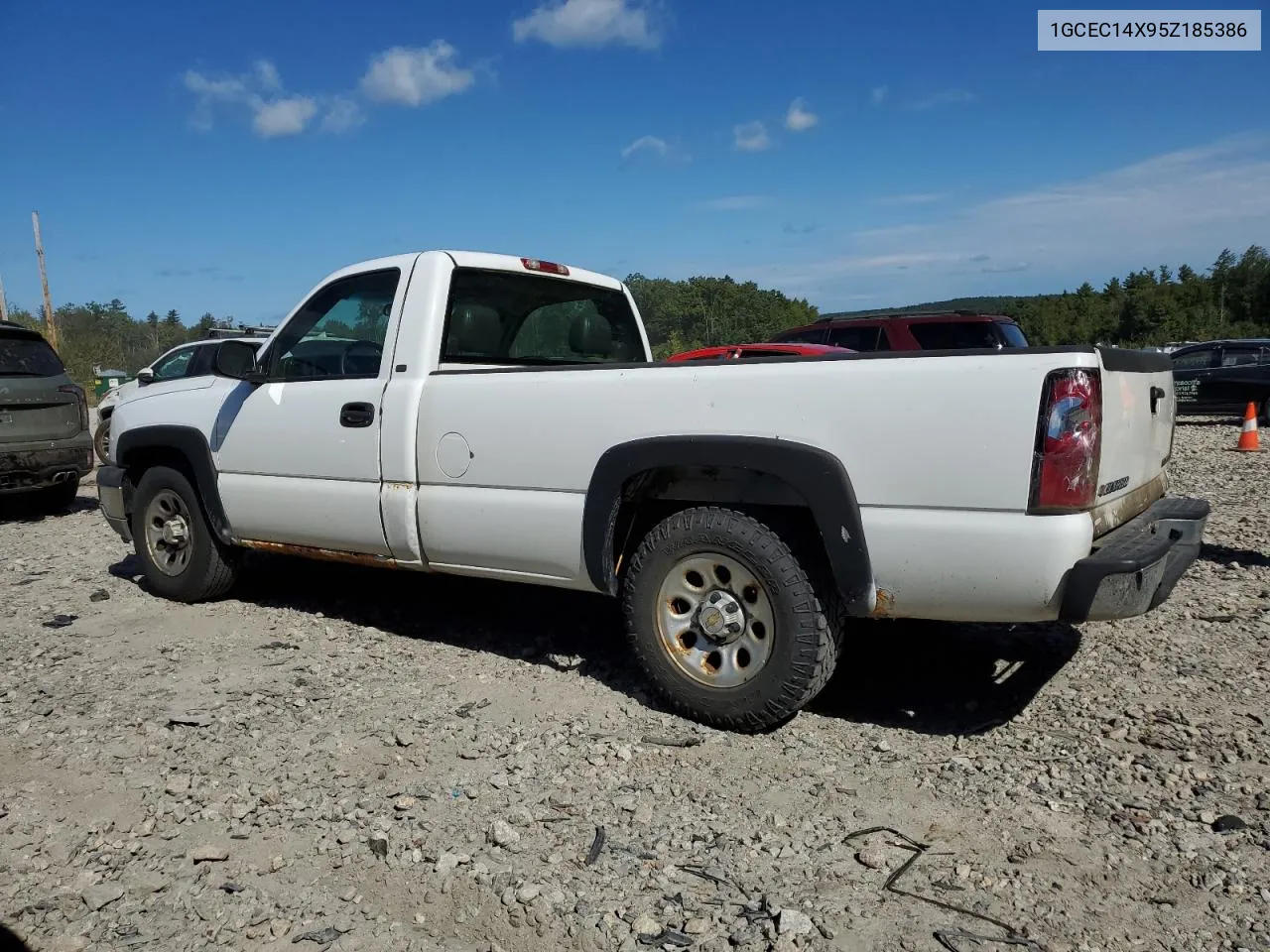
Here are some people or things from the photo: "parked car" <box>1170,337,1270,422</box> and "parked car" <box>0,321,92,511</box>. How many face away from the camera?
1

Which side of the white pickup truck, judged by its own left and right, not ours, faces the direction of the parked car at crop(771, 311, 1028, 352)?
right

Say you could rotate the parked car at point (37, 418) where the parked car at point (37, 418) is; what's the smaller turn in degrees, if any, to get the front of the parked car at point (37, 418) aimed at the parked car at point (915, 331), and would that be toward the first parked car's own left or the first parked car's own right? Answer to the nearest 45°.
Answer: approximately 90° to the first parked car's own right

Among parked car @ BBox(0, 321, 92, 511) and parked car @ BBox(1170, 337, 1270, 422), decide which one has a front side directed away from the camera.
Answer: parked car @ BBox(0, 321, 92, 511)

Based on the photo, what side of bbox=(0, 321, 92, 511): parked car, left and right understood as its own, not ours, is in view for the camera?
back

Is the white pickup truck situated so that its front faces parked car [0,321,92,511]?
yes

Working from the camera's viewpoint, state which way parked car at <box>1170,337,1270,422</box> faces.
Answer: facing to the left of the viewer

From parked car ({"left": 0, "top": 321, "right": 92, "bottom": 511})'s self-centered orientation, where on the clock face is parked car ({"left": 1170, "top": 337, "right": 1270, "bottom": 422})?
parked car ({"left": 1170, "top": 337, "right": 1270, "bottom": 422}) is roughly at 3 o'clock from parked car ({"left": 0, "top": 321, "right": 92, "bottom": 511}).

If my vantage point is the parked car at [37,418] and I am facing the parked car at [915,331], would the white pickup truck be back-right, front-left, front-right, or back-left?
front-right

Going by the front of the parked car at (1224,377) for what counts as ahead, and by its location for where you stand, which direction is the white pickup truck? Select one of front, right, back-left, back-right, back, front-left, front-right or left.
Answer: left
